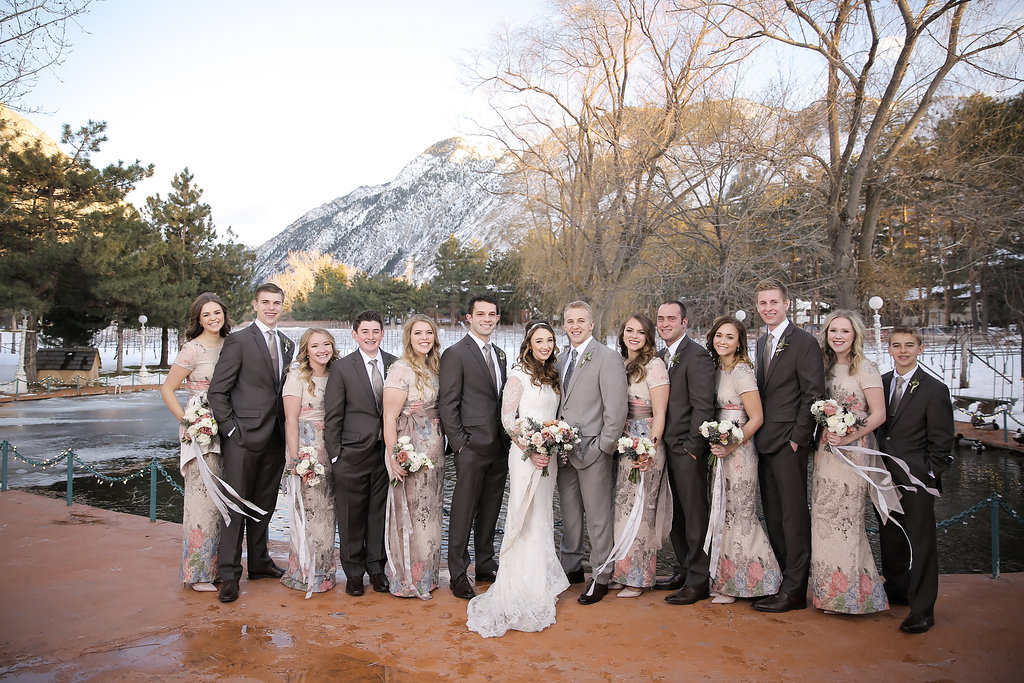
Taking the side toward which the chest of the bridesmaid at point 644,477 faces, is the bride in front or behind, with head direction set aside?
in front

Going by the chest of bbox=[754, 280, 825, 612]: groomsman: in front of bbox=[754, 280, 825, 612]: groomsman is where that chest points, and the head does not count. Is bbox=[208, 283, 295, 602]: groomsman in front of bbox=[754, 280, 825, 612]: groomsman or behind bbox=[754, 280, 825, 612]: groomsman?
in front

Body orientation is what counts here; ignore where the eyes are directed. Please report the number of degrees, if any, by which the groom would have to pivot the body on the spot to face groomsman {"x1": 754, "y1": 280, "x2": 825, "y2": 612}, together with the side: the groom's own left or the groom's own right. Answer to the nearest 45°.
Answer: approximately 135° to the groom's own left

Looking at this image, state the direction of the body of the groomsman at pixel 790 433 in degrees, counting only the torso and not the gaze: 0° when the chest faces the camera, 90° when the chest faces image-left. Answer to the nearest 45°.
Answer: approximately 45°

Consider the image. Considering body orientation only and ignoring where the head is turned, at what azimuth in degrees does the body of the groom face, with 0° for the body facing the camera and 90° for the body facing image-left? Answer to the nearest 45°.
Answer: approximately 45°
